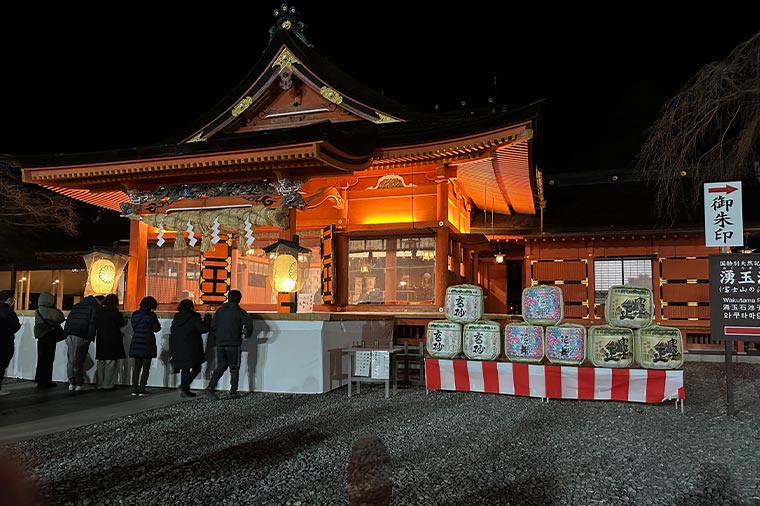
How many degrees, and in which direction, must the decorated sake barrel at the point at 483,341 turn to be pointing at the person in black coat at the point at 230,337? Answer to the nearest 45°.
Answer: approximately 90° to its right

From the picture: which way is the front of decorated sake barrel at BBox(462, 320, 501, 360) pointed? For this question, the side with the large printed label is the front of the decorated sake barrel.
toward the camera

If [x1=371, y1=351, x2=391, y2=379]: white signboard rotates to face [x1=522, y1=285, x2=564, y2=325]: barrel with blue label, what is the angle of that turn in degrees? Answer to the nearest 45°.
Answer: approximately 90° to its left

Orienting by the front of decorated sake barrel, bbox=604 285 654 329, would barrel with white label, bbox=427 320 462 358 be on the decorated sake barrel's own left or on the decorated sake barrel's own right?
on the decorated sake barrel's own right

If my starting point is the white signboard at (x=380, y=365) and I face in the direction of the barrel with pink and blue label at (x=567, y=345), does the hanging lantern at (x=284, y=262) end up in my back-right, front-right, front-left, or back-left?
back-left

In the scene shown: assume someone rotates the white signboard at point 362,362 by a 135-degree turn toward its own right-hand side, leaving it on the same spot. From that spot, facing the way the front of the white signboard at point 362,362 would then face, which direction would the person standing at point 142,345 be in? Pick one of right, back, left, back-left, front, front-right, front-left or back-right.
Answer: front-left

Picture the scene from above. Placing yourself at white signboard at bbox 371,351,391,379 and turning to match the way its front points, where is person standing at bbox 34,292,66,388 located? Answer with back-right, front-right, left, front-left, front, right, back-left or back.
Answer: right

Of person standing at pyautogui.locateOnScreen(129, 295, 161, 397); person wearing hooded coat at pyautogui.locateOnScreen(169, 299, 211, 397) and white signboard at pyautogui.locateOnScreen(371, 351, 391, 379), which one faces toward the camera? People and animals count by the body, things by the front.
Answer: the white signboard

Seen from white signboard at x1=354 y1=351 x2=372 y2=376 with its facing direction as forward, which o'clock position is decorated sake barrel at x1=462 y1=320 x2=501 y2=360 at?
The decorated sake barrel is roughly at 9 o'clock from the white signboard.

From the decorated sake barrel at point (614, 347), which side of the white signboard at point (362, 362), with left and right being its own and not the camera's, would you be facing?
left

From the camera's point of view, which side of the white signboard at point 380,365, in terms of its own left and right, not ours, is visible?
front

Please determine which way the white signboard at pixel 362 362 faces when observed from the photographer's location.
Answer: facing the viewer

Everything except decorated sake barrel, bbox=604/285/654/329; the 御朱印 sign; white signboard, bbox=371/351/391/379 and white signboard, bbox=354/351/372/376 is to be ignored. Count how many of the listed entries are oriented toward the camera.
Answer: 4

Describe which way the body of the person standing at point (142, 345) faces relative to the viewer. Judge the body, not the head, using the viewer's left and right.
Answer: facing away from the viewer and to the right of the viewer
